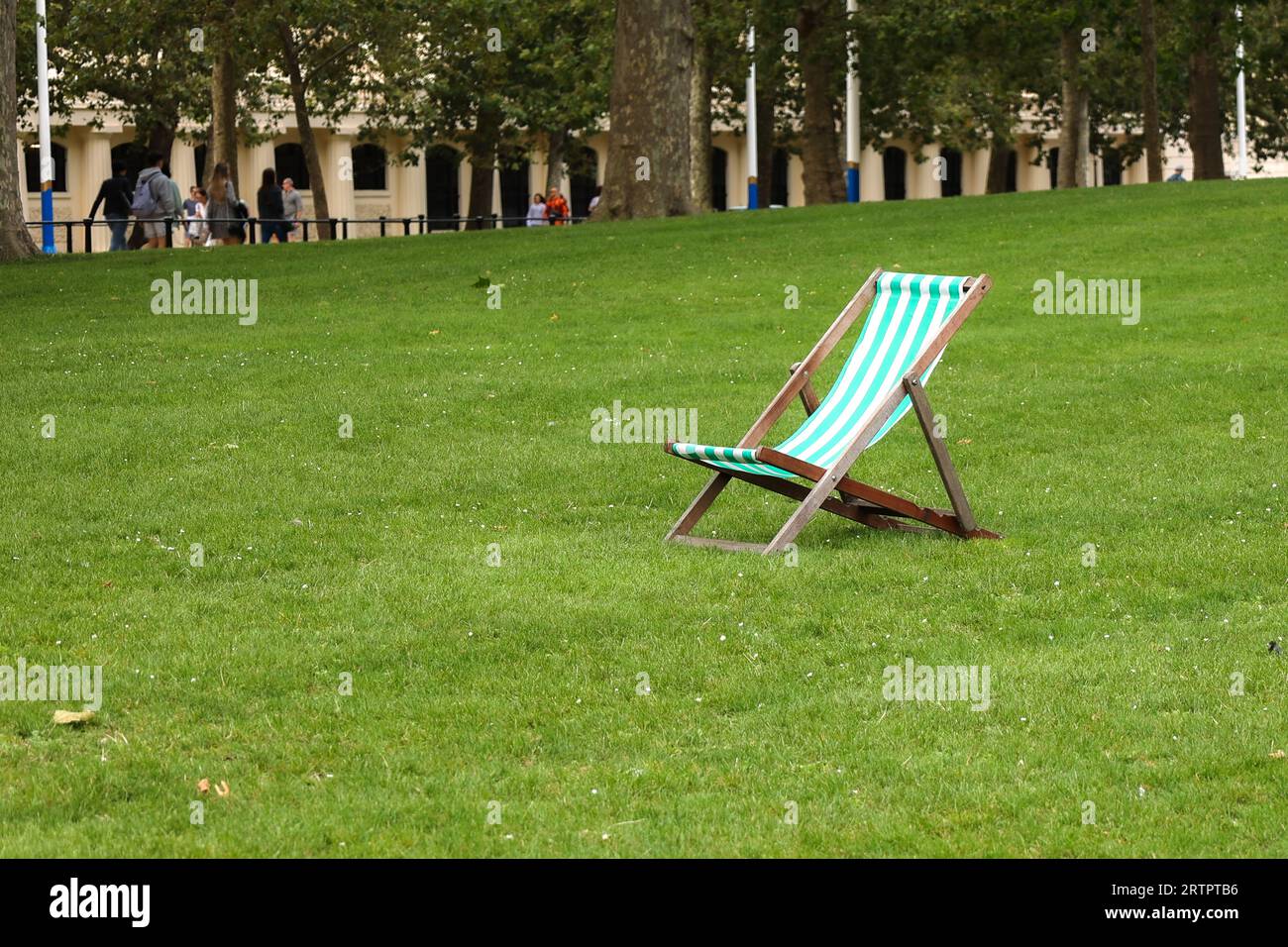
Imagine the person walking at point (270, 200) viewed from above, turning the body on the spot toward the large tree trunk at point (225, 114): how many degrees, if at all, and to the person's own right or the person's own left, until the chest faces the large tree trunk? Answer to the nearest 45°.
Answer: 0° — they already face it

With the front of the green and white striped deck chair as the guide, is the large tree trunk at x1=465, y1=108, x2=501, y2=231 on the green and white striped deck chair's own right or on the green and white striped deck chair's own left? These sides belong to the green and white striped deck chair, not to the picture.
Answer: on the green and white striped deck chair's own right

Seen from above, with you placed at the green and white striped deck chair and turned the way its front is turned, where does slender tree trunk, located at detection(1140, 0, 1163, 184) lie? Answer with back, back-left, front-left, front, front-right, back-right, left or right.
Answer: back-right

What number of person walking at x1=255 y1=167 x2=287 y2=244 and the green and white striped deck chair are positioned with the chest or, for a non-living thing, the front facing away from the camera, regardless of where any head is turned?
1

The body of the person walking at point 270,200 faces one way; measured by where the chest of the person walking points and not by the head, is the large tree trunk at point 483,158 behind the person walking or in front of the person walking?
in front

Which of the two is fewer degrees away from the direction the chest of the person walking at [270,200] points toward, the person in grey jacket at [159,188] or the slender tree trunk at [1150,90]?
the slender tree trunk

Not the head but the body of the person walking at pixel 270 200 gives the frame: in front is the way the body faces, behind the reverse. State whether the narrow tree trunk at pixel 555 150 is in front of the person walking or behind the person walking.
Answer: in front

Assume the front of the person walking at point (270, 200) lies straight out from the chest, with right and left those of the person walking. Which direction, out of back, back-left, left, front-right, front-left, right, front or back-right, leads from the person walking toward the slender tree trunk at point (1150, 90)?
right

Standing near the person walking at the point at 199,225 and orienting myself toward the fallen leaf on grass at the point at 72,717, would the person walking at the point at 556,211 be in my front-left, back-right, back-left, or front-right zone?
back-left

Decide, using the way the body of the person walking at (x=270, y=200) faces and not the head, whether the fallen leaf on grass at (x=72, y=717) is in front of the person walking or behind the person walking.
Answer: behind

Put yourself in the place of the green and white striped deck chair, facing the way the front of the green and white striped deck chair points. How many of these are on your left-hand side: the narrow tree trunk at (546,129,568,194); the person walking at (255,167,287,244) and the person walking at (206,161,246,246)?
0

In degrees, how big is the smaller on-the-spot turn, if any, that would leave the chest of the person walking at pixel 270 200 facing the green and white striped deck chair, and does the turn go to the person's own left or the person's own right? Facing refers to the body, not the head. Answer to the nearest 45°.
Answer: approximately 180°

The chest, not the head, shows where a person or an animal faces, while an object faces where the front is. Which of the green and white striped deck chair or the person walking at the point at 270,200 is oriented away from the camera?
the person walking

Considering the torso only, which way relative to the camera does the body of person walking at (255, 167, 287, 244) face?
away from the camera

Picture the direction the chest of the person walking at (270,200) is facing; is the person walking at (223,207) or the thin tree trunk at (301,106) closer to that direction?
the thin tree trunk

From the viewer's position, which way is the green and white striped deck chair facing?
facing the viewer and to the left of the viewer
